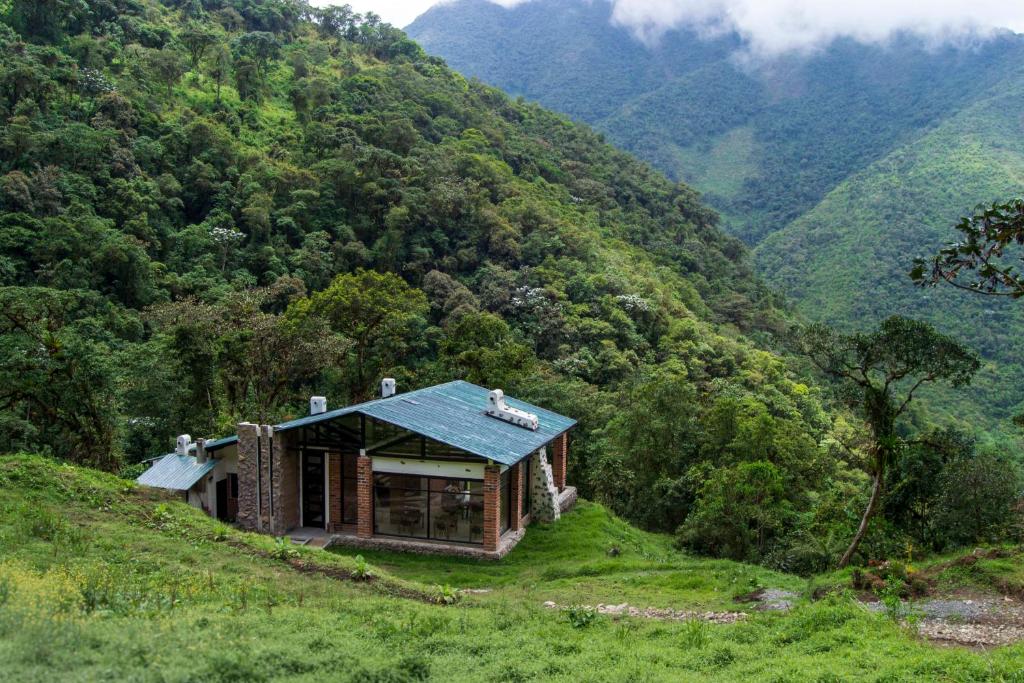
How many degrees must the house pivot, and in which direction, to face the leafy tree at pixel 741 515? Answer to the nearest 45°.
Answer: approximately 135° to its left

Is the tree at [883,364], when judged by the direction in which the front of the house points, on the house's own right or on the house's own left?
on the house's own left

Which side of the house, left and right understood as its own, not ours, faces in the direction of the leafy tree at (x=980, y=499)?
left

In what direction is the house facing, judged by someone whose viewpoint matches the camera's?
facing the viewer and to the left of the viewer

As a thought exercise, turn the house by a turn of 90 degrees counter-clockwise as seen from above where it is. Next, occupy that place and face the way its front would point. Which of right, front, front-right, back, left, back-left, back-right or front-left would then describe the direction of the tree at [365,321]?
back-left

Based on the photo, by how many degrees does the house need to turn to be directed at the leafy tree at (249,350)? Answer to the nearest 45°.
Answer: approximately 135° to its right

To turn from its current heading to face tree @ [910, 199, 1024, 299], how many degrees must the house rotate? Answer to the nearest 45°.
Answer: approximately 90° to its left

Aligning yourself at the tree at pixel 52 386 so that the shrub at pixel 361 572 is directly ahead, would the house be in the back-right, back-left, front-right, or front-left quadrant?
front-left

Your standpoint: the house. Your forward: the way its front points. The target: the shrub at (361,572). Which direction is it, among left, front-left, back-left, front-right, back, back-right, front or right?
front-left

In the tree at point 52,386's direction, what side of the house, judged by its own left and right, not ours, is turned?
right

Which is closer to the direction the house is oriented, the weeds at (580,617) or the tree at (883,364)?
the weeds

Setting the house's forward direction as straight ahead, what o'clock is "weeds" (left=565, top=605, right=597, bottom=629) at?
The weeds is roughly at 10 o'clock from the house.
